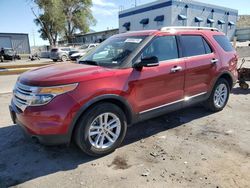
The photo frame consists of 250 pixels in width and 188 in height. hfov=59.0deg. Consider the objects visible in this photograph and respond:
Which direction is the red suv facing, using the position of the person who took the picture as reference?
facing the viewer and to the left of the viewer

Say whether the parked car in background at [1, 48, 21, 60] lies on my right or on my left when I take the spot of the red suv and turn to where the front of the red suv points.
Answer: on my right

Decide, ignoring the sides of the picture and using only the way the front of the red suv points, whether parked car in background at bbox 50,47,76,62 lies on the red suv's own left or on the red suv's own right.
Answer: on the red suv's own right

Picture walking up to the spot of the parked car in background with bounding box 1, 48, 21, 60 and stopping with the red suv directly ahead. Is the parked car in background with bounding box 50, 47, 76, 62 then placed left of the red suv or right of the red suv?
left

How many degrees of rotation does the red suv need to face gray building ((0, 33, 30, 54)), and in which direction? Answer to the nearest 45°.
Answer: approximately 90° to its right

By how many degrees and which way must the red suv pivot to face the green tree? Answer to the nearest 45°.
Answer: approximately 135° to its right

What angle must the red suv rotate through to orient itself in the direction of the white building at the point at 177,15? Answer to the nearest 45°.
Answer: approximately 135° to its right
